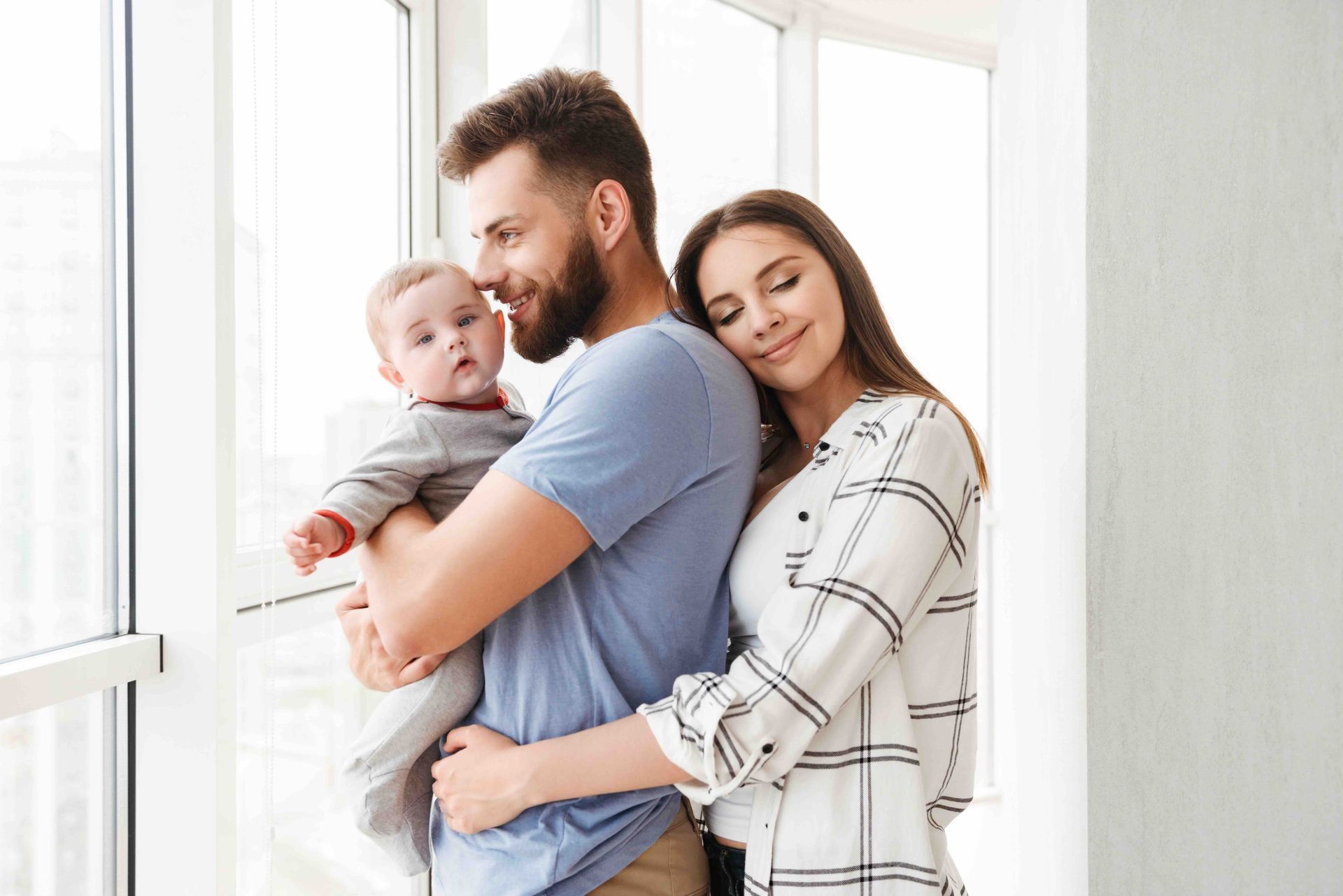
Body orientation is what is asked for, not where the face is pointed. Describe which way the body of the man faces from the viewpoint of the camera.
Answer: to the viewer's left

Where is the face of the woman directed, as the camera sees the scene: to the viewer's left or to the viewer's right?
to the viewer's left

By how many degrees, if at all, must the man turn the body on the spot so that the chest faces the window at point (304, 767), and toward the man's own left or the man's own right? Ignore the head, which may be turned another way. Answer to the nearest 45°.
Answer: approximately 45° to the man's own right

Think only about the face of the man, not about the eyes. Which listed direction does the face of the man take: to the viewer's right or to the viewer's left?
to the viewer's left
